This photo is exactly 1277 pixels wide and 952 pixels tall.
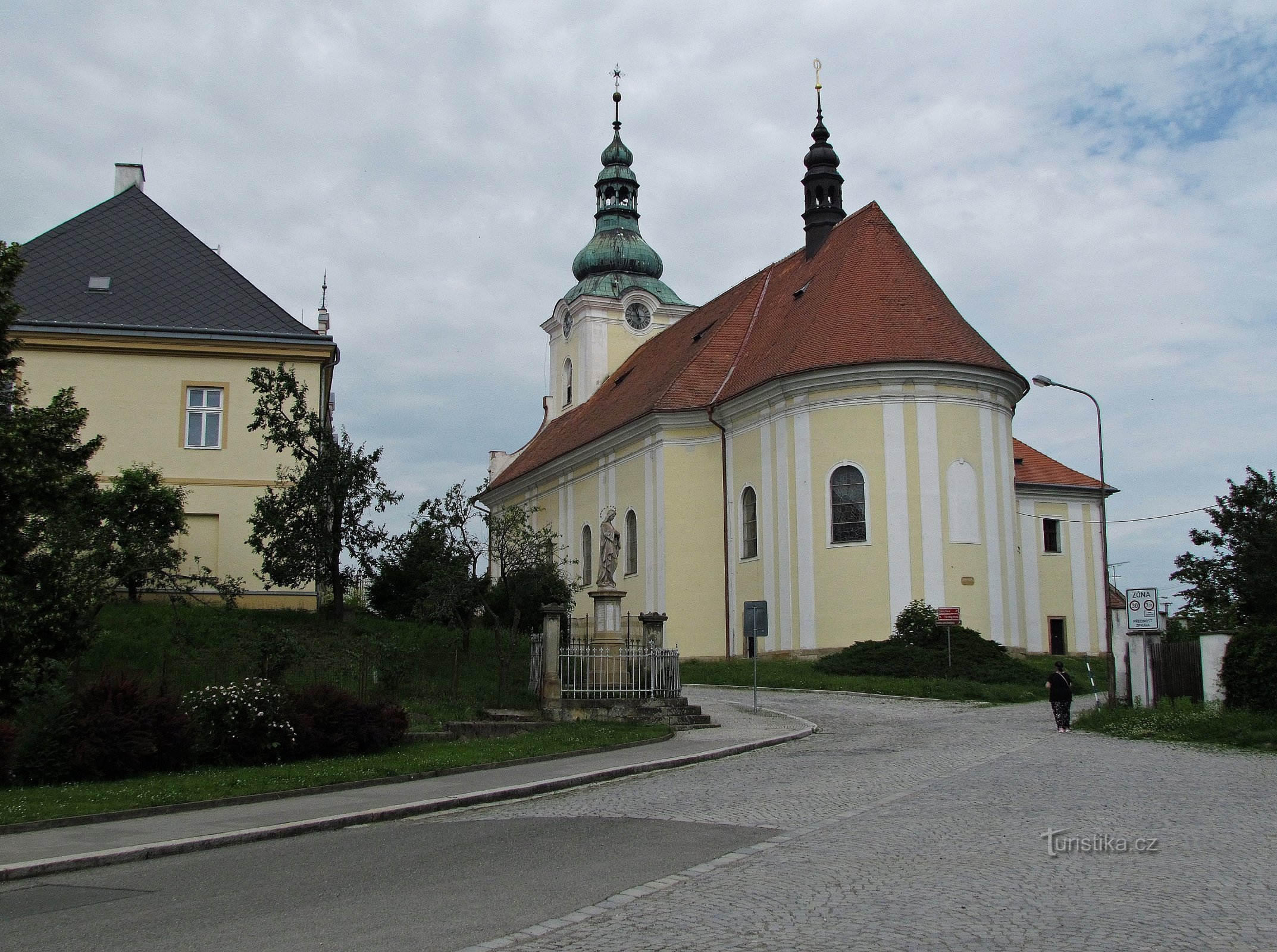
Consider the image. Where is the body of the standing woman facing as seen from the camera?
away from the camera

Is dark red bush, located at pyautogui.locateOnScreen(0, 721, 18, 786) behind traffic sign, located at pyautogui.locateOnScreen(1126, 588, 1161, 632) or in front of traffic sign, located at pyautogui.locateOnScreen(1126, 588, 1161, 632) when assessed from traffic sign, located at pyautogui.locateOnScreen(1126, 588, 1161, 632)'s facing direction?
in front

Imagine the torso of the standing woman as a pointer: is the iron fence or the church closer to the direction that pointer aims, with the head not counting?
the church

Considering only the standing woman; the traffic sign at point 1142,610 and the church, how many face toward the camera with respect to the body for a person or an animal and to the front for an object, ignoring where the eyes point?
1

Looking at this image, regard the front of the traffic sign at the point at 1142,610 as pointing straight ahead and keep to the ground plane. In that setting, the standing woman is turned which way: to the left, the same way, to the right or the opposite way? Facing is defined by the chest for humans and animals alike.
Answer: the opposite way

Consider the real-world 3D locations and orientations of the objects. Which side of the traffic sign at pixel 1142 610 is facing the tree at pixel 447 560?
right

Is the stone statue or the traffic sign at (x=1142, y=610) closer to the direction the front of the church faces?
the stone statue

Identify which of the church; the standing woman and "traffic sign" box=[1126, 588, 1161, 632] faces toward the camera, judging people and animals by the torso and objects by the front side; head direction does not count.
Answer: the traffic sign

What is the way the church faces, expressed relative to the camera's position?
facing away from the viewer and to the left of the viewer

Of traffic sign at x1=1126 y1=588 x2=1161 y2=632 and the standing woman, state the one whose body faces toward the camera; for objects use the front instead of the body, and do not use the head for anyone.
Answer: the traffic sign

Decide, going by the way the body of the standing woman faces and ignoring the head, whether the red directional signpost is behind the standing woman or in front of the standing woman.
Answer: in front

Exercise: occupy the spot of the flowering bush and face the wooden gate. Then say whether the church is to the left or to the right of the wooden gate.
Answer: left

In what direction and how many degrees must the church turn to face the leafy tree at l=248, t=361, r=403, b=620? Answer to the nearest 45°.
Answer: approximately 90° to its left

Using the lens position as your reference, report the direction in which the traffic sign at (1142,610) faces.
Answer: facing the viewer

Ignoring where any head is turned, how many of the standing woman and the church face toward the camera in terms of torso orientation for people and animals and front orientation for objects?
0

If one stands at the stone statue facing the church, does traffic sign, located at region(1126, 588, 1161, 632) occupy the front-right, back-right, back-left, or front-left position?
front-right
